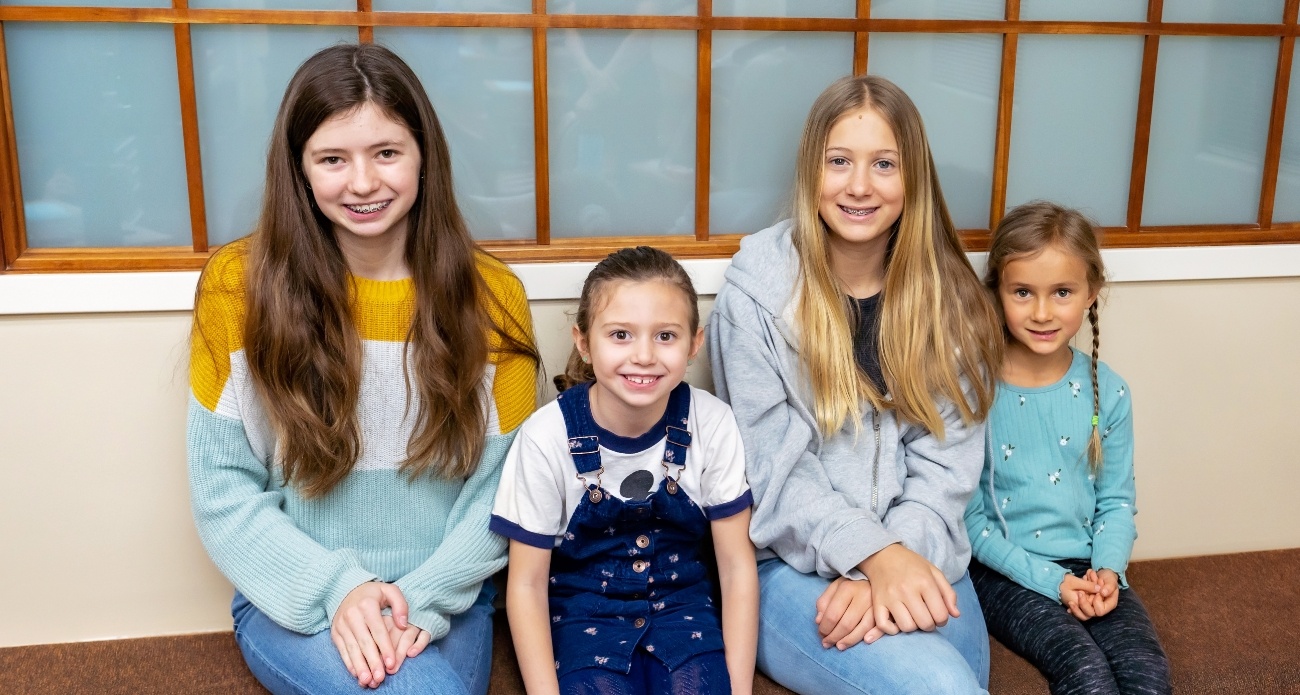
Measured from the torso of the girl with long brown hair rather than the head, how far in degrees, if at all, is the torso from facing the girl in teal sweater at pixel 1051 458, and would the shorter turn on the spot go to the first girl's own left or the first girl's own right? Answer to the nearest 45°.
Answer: approximately 90° to the first girl's own left

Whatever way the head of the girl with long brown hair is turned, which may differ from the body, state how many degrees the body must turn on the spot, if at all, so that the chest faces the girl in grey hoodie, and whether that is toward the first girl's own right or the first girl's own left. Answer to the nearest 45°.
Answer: approximately 90° to the first girl's own left

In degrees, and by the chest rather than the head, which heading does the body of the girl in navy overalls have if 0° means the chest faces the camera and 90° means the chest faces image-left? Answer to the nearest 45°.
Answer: approximately 0°

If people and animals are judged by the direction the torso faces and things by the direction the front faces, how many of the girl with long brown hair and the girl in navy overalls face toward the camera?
2
